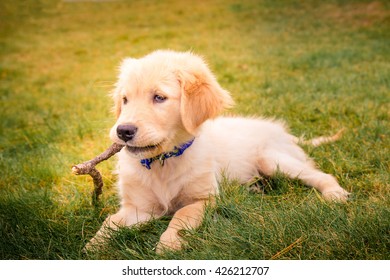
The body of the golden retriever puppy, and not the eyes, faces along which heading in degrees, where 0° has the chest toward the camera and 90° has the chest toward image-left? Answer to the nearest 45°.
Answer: approximately 45°
